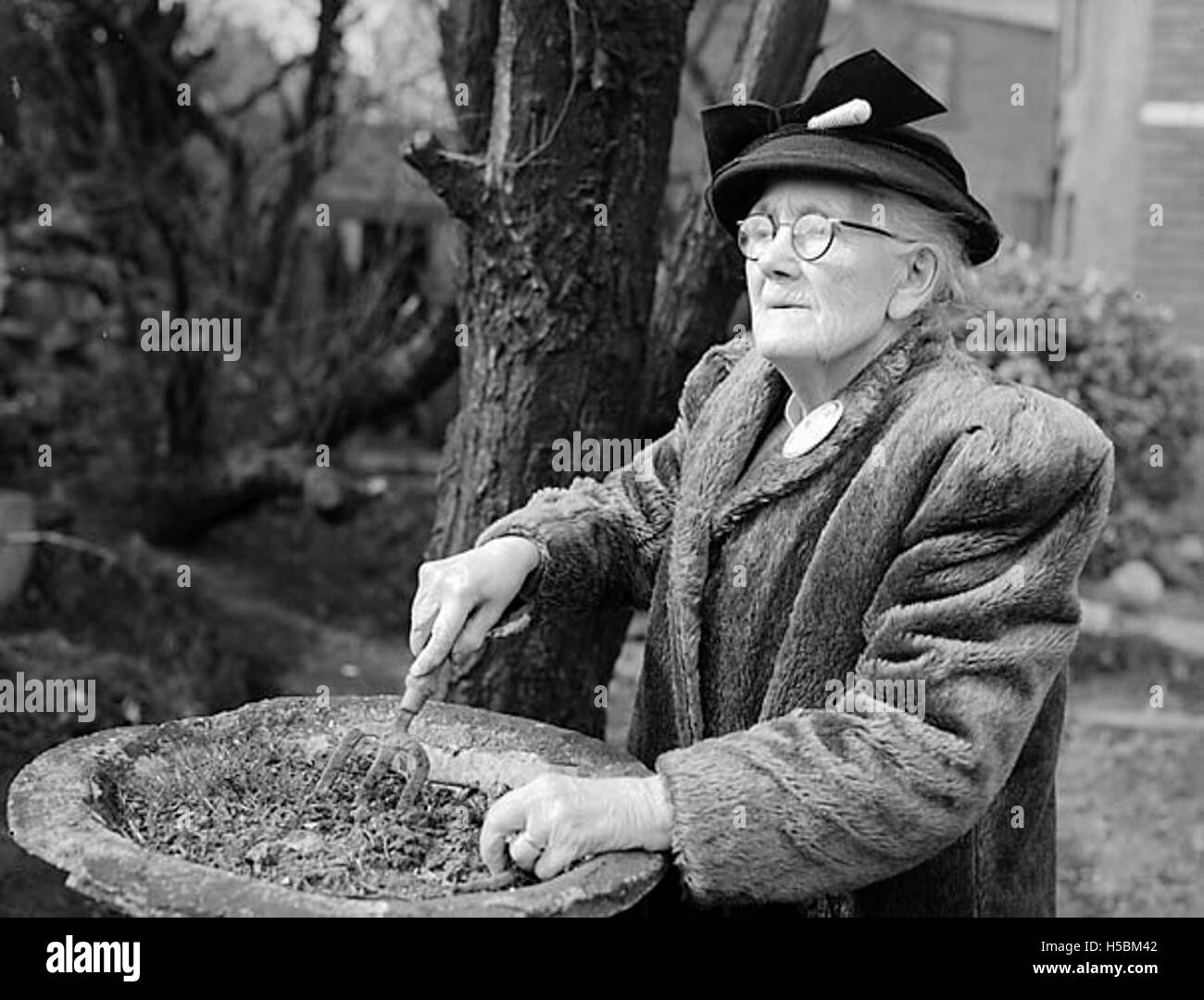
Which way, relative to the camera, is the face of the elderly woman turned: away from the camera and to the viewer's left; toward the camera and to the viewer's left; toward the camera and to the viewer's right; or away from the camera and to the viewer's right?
toward the camera and to the viewer's left

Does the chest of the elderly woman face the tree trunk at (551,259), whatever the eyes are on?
no

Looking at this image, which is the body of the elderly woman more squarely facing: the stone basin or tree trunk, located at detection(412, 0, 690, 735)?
the stone basin

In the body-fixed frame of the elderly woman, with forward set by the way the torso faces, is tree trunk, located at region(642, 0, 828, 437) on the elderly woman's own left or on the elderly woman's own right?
on the elderly woman's own right

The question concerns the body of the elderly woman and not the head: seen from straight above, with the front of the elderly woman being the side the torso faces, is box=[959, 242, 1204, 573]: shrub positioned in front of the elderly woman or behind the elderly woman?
behind

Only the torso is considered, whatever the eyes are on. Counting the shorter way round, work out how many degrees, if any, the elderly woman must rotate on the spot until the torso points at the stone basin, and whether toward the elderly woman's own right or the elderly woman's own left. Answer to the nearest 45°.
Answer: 0° — they already face it

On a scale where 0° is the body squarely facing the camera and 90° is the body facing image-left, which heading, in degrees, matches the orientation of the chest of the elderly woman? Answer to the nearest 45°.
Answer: approximately 45°

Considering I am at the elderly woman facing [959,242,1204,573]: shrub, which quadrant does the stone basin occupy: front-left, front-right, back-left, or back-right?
back-left

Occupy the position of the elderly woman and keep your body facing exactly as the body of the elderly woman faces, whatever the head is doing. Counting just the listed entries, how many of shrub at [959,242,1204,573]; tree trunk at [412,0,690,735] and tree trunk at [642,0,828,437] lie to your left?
0
